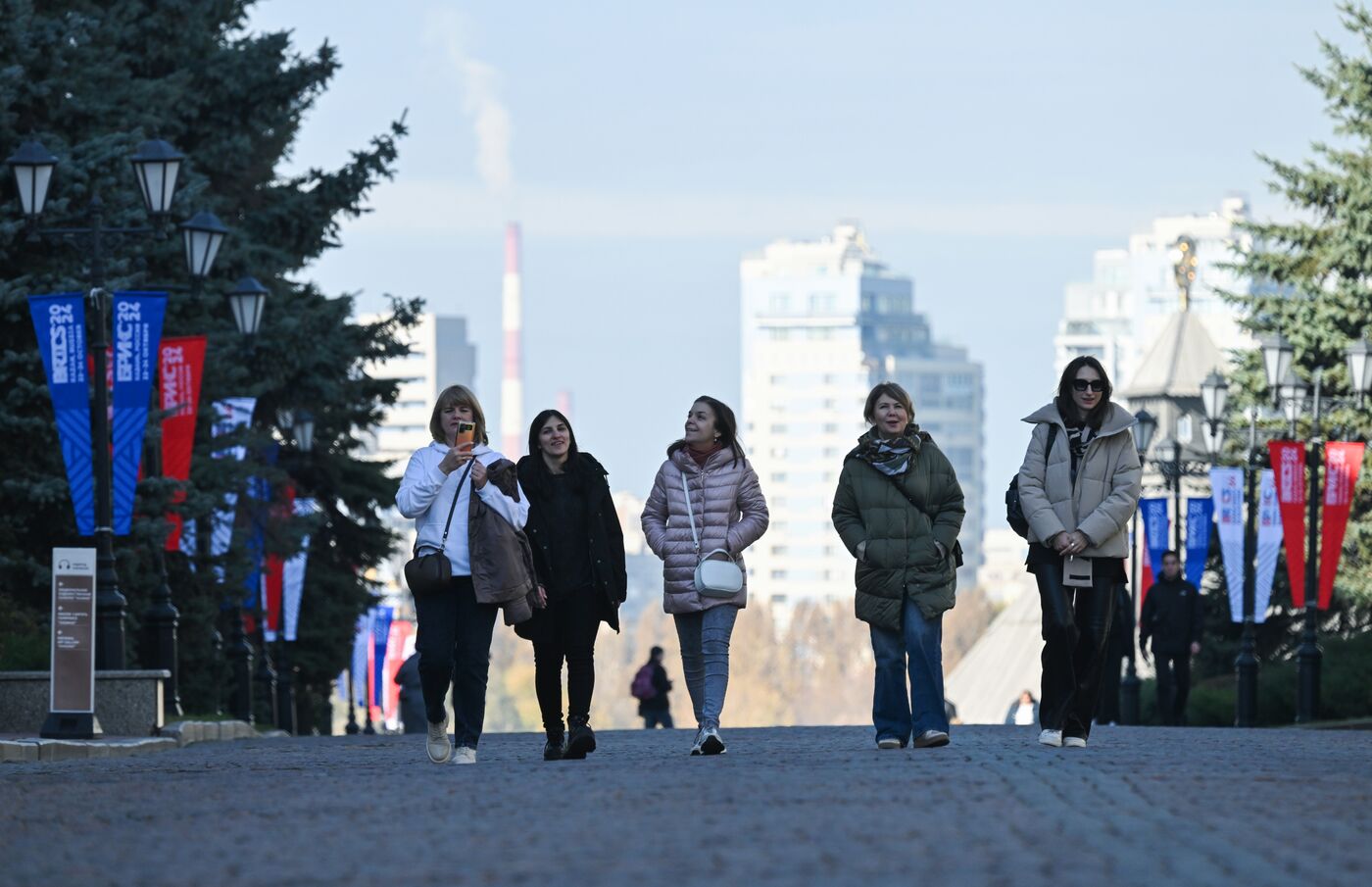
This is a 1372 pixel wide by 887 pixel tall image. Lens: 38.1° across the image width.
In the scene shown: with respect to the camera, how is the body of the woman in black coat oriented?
toward the camera

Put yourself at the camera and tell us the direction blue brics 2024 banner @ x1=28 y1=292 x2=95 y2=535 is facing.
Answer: facing the viewer

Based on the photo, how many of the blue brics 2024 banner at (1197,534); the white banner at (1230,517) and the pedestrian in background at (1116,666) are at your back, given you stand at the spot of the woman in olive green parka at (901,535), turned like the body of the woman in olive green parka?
3

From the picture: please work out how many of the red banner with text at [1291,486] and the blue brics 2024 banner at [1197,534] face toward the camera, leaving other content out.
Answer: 2

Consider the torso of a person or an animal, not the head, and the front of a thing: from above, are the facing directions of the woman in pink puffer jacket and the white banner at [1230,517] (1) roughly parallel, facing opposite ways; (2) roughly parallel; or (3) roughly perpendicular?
roughly parallel

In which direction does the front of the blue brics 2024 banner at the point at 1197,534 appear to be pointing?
toward the camera

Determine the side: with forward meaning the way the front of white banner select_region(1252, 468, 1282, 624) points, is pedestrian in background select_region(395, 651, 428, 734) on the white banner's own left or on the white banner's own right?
on the white banner's own right

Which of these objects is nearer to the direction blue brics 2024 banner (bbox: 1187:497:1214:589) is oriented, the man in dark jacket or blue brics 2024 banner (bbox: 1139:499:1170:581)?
the man in dark jacket

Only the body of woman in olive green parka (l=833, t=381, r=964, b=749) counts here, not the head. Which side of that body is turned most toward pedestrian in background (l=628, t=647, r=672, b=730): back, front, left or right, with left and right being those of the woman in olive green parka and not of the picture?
back

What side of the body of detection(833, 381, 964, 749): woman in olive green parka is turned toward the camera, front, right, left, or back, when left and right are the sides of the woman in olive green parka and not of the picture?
front
